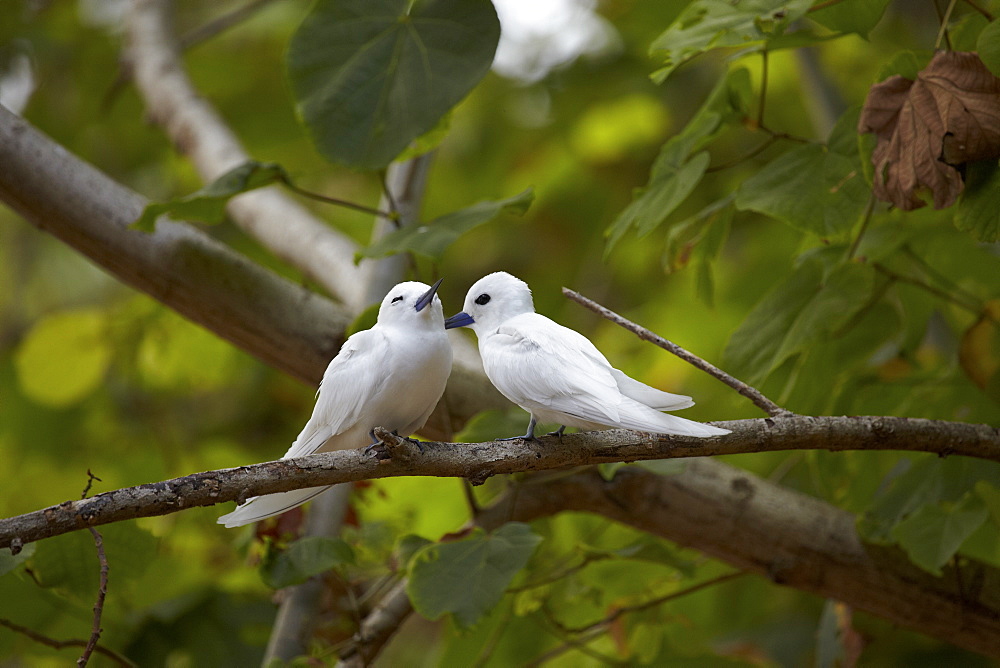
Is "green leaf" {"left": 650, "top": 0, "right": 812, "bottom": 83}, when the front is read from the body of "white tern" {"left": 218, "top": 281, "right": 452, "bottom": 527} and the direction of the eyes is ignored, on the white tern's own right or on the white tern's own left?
on the white tern's own left

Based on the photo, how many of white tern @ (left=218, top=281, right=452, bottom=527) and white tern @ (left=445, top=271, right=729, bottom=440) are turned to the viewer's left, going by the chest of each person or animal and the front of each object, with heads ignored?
1

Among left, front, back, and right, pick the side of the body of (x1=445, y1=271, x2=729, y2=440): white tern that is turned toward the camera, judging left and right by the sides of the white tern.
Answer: left

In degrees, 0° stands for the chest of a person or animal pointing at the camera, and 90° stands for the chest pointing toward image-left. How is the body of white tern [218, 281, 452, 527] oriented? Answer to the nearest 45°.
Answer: approximately 315°

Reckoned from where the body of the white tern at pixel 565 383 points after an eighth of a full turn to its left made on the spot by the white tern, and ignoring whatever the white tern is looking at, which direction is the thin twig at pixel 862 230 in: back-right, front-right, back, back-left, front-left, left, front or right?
back

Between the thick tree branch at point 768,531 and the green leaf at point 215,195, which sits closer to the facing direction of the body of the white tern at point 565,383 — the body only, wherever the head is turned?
the green leaf
